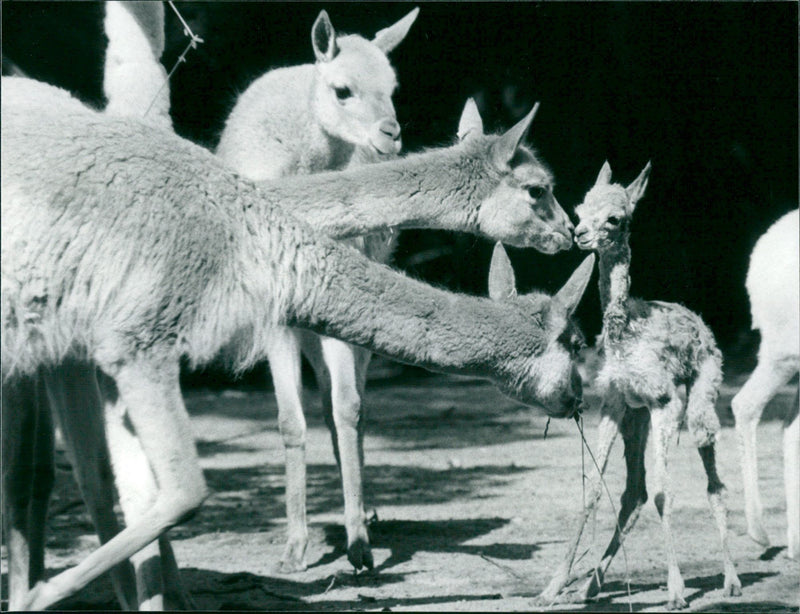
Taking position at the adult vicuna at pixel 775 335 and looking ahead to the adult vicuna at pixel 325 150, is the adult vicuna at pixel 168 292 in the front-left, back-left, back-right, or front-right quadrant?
front-left

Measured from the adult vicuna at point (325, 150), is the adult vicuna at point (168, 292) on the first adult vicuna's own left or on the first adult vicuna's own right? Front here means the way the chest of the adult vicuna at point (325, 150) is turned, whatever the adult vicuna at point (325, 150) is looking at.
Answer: on the first adult vicuna's own right

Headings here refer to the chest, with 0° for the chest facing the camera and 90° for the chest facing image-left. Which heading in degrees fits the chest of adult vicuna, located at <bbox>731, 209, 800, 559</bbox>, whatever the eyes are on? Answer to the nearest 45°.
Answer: approximately 270°

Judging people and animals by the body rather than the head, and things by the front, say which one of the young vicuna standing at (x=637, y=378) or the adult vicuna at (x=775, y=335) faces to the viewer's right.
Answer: the adult vicuna

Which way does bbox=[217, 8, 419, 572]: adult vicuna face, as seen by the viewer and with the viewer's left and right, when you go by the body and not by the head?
facing the viewer and to the right of the viewer

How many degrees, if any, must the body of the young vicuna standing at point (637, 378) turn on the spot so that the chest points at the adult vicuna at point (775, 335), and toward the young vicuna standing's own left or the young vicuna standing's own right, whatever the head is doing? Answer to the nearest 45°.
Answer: approximately 180°

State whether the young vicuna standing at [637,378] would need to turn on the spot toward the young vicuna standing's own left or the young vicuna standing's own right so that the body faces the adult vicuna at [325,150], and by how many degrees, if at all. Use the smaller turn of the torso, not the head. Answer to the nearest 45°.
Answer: approximately 90° to the young vicuna standing's own right

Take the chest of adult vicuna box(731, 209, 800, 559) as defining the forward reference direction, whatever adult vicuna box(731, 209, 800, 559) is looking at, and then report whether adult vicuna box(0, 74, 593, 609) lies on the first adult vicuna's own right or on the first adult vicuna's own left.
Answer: on the first adult vicuna's own right

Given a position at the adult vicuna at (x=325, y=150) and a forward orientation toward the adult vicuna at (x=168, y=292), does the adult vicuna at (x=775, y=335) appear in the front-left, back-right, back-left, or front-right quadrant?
back-left

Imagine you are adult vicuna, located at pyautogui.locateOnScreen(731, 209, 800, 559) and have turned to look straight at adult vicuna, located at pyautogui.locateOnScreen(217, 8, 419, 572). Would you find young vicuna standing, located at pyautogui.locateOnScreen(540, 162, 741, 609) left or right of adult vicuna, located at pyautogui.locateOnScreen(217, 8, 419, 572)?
left

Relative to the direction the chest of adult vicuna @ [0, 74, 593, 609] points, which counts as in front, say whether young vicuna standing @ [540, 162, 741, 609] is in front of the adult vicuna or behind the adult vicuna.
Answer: in front

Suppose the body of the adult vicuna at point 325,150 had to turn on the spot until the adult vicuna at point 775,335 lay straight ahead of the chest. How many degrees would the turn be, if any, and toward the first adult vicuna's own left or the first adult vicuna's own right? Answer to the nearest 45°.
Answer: approximately 45° to the first adult vicuna's own left

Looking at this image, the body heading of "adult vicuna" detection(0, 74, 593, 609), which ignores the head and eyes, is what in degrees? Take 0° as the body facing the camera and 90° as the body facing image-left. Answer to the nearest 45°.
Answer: approximately 270°

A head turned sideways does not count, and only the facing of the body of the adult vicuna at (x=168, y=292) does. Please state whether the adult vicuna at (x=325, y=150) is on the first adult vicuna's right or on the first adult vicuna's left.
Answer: on the first adult vicuna's left

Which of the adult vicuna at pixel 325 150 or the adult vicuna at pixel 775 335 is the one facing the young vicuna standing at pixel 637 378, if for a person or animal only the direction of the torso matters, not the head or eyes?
the adult vicuna at pixel 325 150

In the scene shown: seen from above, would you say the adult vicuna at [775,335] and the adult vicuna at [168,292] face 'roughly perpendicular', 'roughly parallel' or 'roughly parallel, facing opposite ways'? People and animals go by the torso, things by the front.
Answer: roughly parallel

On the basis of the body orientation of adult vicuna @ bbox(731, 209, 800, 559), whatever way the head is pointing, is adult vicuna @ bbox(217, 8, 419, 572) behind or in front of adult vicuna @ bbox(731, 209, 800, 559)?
behind

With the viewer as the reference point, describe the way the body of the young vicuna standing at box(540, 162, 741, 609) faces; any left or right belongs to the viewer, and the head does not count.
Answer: facing the viewer and to the left of the viewer

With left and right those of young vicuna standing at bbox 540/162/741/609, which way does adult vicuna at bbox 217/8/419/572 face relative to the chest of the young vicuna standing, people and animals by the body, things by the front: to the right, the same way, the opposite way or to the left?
to the left
